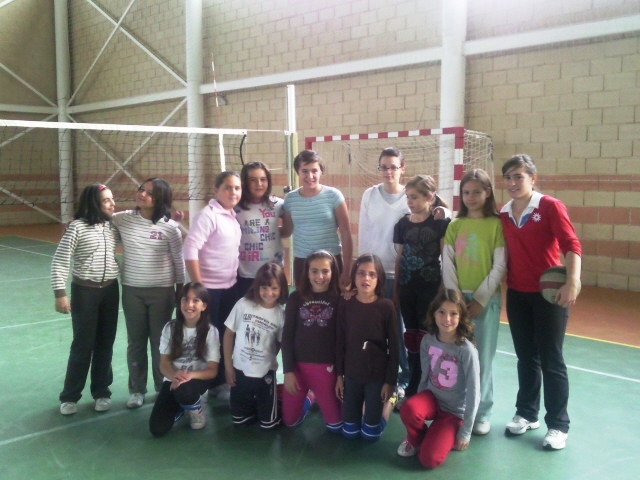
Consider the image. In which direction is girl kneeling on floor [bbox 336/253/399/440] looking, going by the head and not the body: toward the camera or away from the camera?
toward the camera

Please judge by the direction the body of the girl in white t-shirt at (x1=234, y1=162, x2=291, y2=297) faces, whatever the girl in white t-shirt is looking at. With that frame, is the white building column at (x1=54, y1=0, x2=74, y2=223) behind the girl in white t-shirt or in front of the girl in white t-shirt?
behind

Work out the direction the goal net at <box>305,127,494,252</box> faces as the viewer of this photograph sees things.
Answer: facing the viewer and to the left of the viewer

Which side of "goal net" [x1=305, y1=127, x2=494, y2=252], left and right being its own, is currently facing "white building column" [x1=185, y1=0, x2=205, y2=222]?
right

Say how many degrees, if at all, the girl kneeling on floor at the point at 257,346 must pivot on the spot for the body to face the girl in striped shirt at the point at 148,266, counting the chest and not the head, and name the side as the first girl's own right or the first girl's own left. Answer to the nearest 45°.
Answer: approximately 135° to the first girl's own right

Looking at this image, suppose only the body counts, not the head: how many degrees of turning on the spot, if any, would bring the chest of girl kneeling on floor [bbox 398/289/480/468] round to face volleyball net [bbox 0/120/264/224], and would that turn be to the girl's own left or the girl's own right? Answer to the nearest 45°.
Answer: approximately 90° to the girl's own right

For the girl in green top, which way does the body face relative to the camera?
toward the camera

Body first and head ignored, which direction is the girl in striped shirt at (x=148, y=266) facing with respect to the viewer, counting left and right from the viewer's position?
facing the viewer

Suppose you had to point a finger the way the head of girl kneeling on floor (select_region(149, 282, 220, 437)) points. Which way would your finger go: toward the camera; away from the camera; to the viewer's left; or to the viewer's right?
toward the camera

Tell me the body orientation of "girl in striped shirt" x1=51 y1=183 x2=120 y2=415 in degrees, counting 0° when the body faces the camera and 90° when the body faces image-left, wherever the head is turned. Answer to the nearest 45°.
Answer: approximately 315°

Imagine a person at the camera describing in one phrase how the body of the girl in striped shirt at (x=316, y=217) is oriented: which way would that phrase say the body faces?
toward the camera

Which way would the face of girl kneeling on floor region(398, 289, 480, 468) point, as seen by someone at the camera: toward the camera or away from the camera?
toward the camera

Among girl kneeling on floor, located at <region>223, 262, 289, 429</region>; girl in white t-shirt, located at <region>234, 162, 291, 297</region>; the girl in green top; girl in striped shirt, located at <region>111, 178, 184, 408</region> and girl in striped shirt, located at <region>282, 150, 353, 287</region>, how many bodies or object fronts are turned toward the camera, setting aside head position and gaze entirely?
5

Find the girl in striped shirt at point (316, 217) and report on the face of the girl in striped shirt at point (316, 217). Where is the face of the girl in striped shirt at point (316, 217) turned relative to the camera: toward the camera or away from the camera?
toward the camera
